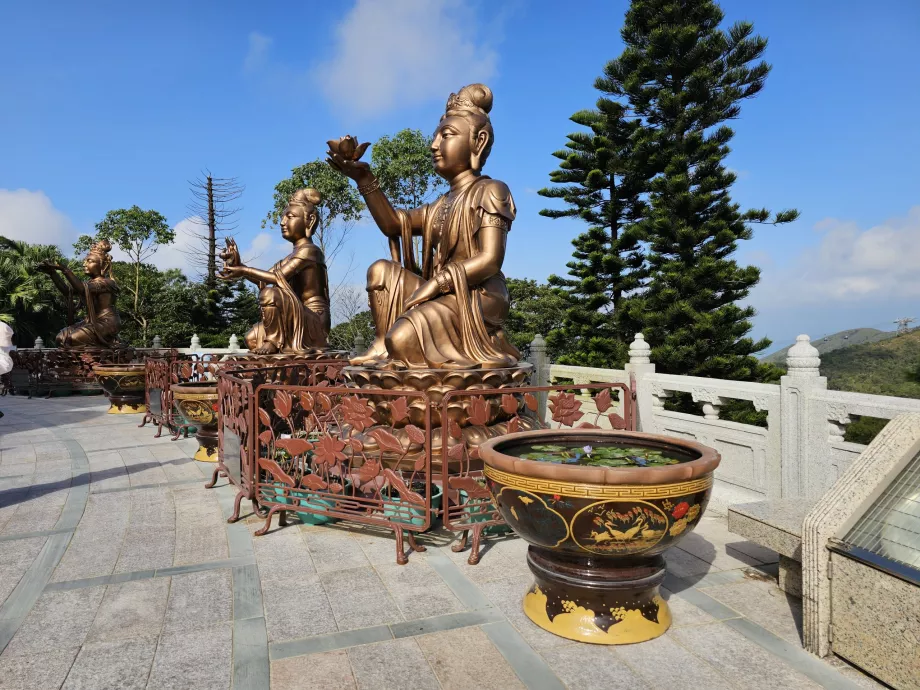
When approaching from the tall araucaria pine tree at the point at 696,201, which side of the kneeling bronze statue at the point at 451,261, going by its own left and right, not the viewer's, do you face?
back

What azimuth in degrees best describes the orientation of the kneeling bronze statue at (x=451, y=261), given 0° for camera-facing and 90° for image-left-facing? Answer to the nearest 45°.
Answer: approximately 45°

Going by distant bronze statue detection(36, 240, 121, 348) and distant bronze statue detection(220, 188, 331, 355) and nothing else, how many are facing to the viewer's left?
2

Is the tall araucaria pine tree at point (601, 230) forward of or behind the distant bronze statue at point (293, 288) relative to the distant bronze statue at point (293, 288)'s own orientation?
behind

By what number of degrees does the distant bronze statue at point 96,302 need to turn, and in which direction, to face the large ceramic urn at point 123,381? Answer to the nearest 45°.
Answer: approximately 90° to its left

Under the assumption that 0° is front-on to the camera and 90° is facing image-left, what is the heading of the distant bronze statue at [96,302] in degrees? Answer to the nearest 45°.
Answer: approximately 90°

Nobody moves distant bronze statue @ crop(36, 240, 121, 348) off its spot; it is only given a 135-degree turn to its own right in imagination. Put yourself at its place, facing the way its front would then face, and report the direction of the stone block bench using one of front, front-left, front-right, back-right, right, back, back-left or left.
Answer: back-right

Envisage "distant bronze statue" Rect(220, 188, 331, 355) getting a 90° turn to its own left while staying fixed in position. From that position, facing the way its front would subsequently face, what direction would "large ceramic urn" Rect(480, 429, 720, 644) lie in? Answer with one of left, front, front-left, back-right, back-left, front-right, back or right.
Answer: front

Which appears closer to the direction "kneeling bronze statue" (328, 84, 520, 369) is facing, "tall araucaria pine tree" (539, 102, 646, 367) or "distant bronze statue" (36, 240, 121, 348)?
the distant bronze statue

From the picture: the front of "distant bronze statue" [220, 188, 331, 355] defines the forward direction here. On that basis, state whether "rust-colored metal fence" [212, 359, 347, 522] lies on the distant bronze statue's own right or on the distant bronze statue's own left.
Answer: on the distant bronze statue's own left

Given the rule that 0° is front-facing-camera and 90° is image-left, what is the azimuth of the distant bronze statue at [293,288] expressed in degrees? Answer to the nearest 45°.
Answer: approximately 90°
